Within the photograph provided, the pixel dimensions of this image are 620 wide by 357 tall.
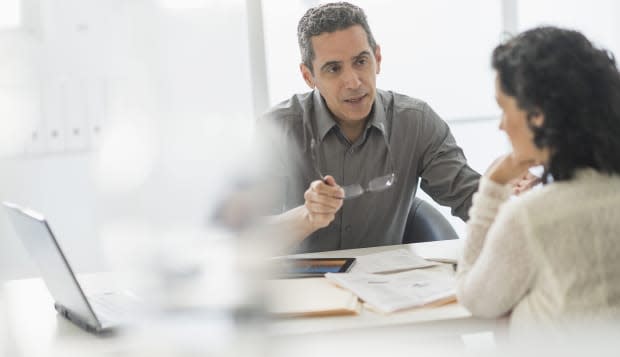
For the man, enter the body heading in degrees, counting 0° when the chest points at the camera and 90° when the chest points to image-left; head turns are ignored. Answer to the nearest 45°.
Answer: approximately 0°

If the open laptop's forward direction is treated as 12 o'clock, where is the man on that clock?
The man is roughly at 12 o'clock from the open laptop.

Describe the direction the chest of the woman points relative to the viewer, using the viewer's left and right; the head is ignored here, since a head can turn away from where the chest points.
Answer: facing away from the viewer and to the left of the viewer

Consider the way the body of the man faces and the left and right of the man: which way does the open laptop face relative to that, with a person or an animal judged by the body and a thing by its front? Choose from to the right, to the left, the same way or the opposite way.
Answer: to the left

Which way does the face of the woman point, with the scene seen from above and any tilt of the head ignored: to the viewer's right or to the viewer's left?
to the viewer's left

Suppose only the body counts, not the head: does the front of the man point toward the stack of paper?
yes

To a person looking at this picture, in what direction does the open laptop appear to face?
facing away from the viewer and to the right of the viewer
